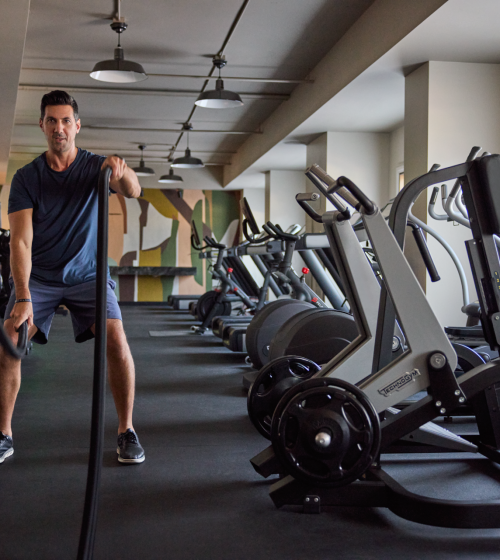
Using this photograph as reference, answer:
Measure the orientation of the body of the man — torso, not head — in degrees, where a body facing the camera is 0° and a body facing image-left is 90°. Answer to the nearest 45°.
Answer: approximately 0°

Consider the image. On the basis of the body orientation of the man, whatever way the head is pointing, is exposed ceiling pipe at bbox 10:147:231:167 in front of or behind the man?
behind

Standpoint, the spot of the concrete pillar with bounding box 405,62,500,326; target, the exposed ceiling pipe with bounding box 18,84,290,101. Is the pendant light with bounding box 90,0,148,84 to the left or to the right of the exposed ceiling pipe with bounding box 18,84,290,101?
left

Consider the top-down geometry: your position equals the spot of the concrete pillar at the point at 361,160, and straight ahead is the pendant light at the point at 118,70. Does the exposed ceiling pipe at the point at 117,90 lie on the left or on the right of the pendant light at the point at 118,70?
right

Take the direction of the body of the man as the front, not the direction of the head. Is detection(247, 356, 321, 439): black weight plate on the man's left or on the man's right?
on the man's left

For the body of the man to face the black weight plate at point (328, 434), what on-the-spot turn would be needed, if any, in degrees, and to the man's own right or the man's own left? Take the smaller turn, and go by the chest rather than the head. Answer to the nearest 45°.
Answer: approximately 45° to the man's own left

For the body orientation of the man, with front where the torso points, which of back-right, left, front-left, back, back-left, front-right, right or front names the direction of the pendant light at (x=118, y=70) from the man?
back

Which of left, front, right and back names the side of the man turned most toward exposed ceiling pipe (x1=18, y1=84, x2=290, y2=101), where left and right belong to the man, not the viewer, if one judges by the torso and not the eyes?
back

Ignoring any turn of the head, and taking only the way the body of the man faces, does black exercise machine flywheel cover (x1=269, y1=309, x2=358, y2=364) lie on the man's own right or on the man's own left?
on the man's own left

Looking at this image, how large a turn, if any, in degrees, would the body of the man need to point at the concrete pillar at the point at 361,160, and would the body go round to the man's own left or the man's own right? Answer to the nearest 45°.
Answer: approximately 135° to the man's own left
